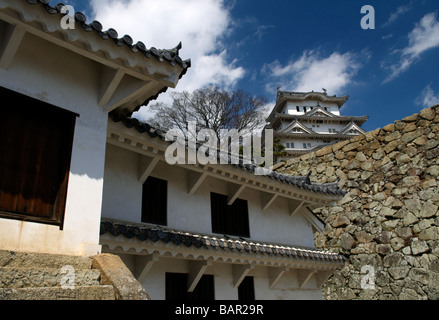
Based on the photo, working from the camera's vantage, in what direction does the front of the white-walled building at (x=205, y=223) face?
facing the viewer and to the right of the viewer

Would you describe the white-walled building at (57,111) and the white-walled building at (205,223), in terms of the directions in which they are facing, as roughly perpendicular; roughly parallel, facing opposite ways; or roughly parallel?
roughly parallel

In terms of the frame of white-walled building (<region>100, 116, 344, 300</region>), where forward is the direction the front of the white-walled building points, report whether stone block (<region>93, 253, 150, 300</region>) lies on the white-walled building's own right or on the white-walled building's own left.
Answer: on the white-walled building's own right

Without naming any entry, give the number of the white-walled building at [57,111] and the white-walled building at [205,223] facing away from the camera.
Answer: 0
